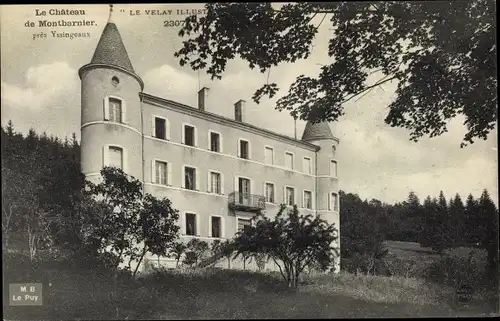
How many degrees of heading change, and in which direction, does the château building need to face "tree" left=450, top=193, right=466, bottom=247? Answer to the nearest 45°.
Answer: approximately 45° to its left

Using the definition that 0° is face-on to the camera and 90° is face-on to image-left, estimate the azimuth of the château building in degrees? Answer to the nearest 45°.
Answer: approximately 315°

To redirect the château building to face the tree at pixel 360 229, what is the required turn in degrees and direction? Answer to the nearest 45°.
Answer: approximately 45° to its left

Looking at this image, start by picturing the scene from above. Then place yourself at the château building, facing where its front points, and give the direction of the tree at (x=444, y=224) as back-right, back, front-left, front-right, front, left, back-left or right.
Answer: front-left
